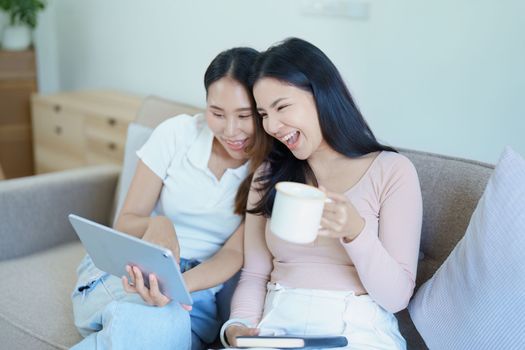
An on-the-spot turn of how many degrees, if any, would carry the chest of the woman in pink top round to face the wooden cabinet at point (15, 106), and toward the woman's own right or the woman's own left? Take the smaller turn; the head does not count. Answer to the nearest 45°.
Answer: approximately 90° to the woman's own right

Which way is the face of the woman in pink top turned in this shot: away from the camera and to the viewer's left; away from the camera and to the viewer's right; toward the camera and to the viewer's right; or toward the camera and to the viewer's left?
toward the camera and to the viewer's left

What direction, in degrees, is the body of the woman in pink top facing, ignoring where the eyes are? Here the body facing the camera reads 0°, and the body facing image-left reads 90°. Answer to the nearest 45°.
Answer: approximately 45°

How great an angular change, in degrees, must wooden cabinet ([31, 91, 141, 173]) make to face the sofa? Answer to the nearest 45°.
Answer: approximately 45° to its left

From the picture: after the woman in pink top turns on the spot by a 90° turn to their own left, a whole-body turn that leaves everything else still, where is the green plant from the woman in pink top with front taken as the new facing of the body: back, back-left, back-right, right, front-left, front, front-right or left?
back

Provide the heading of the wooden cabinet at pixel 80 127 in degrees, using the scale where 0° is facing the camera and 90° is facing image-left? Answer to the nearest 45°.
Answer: approximately 45°

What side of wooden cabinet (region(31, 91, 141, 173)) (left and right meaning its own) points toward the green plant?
right

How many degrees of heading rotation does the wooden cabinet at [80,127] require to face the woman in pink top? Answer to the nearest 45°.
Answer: approximately 45° to its left
